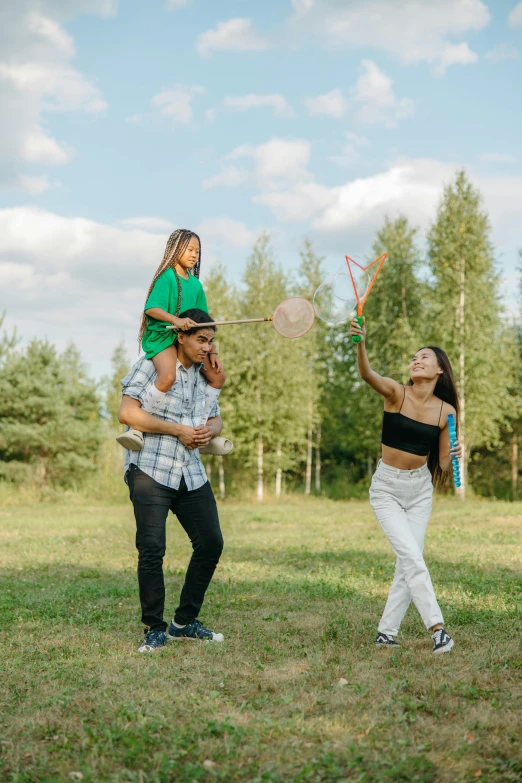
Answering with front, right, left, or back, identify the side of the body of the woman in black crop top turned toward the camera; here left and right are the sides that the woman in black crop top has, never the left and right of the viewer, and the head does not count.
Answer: front

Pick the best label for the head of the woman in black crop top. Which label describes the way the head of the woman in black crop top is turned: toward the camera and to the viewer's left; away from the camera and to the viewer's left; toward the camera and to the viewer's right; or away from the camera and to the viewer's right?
toward the camera and to the viewer's left

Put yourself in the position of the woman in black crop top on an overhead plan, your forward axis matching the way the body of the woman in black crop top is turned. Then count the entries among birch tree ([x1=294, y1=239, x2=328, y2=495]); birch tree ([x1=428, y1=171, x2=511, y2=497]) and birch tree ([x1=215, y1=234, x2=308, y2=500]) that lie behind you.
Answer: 3

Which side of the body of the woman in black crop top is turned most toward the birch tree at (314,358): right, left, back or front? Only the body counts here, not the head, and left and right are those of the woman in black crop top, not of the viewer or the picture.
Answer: back

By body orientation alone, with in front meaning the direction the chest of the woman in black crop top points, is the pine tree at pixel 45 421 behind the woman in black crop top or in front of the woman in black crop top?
behind

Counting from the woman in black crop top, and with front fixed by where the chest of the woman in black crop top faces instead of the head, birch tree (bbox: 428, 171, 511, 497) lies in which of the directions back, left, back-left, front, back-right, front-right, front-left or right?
back

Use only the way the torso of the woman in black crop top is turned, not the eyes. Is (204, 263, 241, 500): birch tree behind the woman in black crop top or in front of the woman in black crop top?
behind

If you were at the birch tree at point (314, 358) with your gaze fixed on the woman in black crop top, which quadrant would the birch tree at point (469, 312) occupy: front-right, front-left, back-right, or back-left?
front-left

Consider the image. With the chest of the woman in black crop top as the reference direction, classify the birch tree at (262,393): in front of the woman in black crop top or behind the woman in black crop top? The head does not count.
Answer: behind
